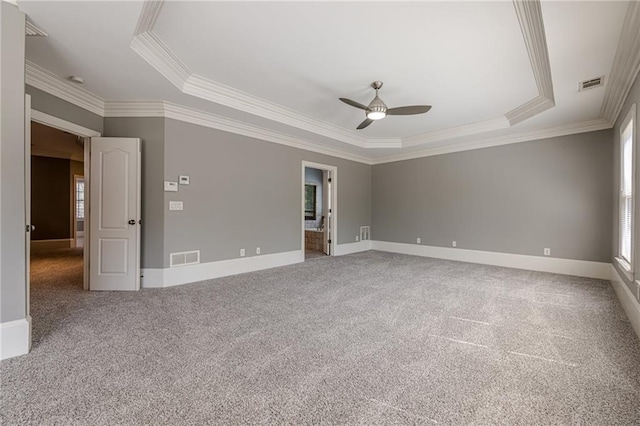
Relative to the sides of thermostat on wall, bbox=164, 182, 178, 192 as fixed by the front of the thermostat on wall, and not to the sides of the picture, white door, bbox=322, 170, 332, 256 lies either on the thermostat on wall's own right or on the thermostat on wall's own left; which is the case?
on the thermostat on wall's own left

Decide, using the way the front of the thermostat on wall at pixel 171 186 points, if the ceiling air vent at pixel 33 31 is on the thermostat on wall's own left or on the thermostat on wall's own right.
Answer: on the thermostat on wall's own right

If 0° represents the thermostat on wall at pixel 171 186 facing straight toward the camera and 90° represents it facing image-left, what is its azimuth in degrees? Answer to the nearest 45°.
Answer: approximately 315°

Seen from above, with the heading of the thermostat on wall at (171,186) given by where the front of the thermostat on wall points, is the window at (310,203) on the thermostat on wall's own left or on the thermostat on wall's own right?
on the thermostat on wall's own left

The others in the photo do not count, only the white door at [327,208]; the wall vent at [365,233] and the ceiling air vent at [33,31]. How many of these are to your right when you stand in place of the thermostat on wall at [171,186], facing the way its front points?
1

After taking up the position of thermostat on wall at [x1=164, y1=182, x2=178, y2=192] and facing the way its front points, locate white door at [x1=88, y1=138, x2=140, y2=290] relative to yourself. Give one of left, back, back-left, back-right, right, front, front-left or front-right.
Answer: back-right

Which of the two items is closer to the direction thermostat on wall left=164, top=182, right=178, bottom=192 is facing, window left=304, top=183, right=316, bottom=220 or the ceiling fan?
the ceiling fan

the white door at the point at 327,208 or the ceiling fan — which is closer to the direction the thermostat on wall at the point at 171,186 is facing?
the ceiling fan

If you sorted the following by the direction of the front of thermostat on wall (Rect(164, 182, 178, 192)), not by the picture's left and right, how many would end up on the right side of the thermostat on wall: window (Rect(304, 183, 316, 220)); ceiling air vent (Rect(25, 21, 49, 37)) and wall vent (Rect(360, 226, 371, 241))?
1

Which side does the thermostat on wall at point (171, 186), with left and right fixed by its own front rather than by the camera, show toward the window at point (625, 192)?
front

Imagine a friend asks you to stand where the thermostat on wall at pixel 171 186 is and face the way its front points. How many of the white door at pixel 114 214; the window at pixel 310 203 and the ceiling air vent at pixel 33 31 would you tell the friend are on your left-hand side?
1

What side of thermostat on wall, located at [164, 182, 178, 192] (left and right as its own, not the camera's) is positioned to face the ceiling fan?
front
